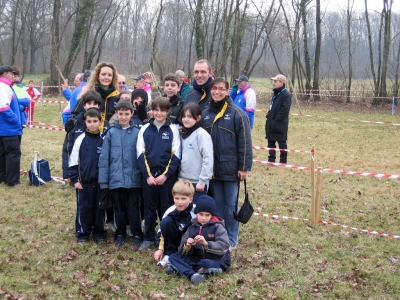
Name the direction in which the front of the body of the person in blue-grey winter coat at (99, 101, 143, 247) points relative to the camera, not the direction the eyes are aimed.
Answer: toward the camera

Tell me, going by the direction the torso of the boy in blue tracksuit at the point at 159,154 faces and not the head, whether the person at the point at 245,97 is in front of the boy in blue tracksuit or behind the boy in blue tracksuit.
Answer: behind

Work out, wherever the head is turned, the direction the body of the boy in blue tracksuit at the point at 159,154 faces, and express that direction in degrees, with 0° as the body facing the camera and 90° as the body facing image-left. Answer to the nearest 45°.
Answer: approximately 0°

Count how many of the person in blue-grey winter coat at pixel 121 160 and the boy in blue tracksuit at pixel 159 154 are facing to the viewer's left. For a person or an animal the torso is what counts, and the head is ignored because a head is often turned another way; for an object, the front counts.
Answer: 0

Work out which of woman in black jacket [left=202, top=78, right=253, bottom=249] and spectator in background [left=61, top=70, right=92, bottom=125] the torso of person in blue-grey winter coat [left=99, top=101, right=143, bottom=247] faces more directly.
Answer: the woman in black jacket

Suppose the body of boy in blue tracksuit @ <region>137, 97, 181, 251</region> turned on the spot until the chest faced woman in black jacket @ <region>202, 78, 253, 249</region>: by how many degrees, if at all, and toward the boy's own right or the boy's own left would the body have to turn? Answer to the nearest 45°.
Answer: approximately 90° to the boy's own left
